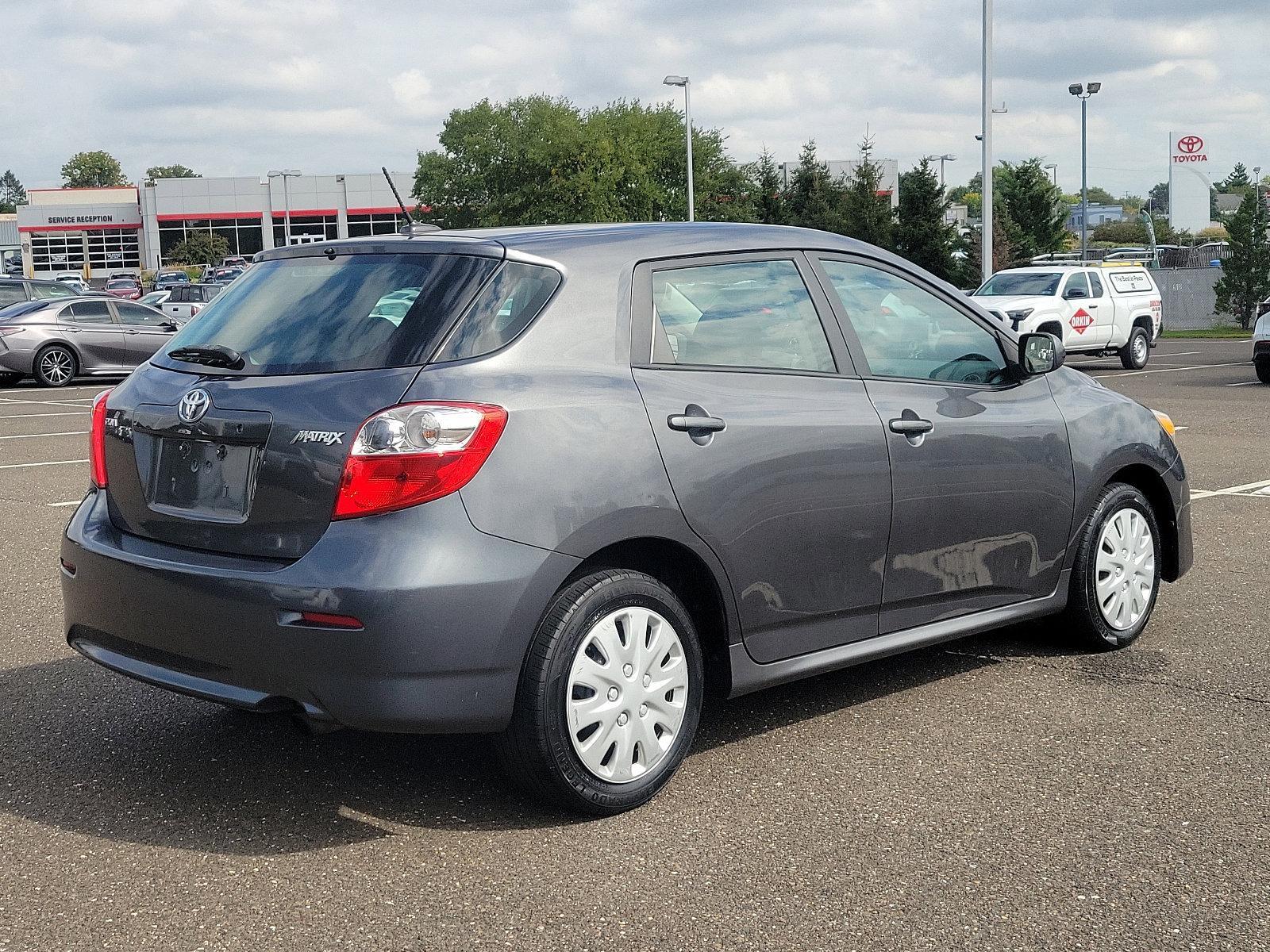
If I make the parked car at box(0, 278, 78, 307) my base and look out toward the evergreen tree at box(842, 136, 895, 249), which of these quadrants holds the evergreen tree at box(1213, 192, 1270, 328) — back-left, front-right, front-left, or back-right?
front-right

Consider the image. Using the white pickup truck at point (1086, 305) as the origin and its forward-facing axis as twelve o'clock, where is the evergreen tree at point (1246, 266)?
The evergreen tree is roughly at 5 o'clock from the white pickup truck.

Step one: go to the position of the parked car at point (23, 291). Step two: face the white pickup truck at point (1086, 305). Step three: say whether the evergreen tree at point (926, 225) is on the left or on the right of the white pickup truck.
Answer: left

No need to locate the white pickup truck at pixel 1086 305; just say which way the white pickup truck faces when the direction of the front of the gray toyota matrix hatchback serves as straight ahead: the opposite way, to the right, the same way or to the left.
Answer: the opposite way

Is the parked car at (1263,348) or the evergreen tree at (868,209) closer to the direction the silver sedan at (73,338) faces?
the evergreen tree

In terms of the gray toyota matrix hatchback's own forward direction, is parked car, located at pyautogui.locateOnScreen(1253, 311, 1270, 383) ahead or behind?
ahead

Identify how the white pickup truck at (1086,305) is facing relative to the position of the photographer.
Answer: facing the viewer and to the left of the viewer

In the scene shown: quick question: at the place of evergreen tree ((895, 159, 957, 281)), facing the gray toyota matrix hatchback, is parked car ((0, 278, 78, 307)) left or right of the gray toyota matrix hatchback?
right

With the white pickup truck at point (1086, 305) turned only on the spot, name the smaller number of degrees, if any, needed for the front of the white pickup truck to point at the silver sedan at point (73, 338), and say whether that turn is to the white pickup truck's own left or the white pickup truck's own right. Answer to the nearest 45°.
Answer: approximately 45° to the white pickup truck's own right

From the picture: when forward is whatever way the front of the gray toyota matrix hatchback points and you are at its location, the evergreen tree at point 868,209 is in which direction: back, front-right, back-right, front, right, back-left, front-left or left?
front-left

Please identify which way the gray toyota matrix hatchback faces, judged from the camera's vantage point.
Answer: facing away from the viewer and to the right of the viewer
